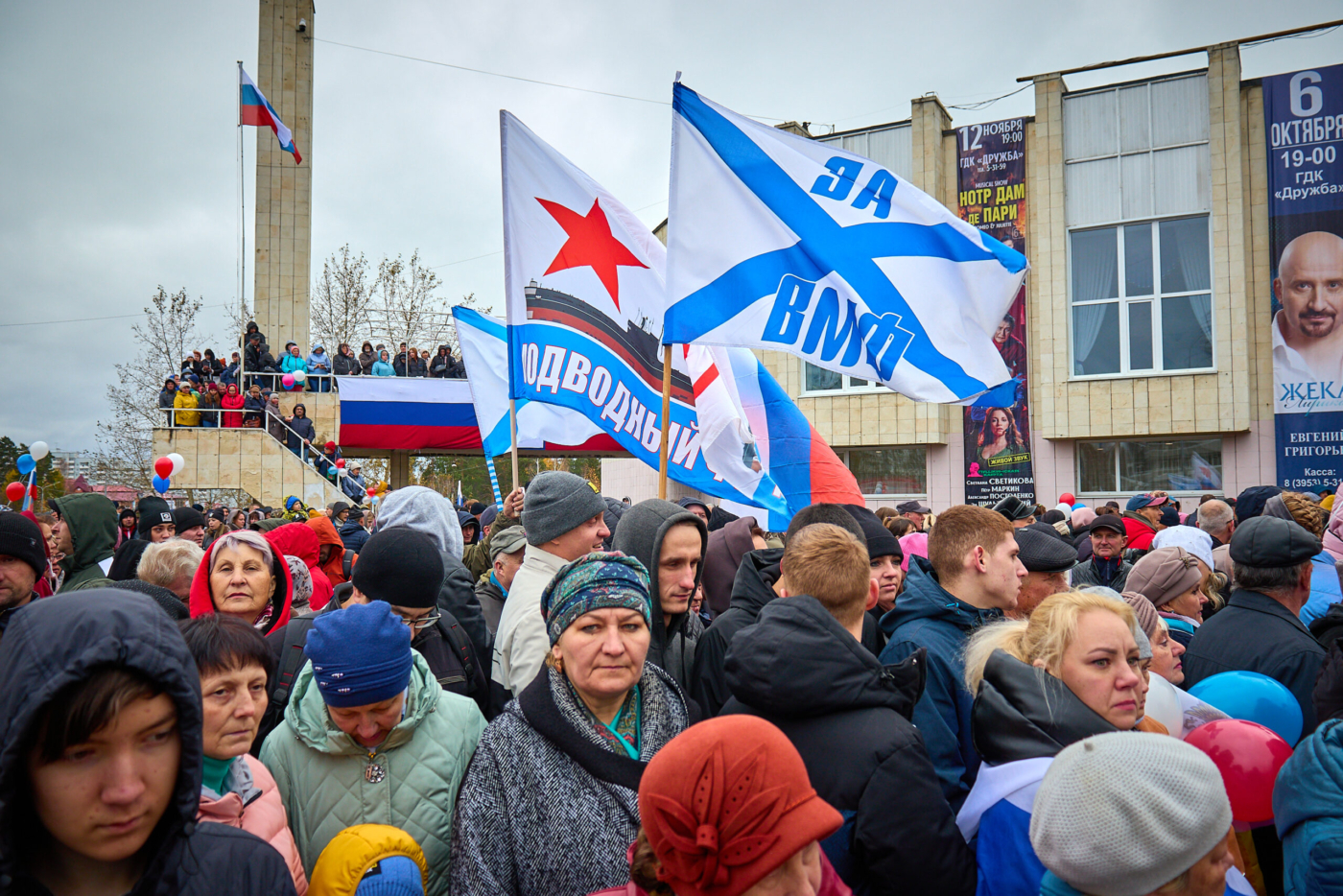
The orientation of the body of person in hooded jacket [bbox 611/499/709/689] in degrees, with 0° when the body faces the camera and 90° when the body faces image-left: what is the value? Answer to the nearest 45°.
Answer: approximately 315°

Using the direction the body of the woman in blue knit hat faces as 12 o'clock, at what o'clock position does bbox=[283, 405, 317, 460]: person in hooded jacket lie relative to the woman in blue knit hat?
The person in hooded jacket is roughly at 6 o'clock from the woman in blue knit hat.

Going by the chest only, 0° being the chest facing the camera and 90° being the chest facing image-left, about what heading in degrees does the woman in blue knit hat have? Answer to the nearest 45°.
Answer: approximately 0°

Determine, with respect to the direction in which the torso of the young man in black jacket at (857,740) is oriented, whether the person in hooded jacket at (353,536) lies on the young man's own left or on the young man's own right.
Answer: on the young man's own left

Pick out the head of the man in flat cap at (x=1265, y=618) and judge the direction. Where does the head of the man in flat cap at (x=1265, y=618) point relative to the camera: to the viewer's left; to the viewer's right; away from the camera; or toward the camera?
away from the camera

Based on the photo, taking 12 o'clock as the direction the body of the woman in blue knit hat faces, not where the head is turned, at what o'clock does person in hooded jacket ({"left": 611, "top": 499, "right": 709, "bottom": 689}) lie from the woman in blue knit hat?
The person in hooded jacket is roughly at 8 o'clock from the woman in blue knit hat.

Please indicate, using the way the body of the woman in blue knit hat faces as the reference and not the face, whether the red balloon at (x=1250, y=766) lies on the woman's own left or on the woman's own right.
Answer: on the woman's own left

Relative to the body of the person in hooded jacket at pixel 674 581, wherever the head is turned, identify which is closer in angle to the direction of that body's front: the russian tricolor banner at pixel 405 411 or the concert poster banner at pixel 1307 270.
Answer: the concert poster banner

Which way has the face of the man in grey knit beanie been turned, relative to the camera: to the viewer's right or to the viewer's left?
to the viewer's right

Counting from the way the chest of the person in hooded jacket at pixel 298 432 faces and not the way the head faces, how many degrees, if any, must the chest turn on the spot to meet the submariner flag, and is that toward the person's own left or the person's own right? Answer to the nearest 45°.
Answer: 0° — they already face it
